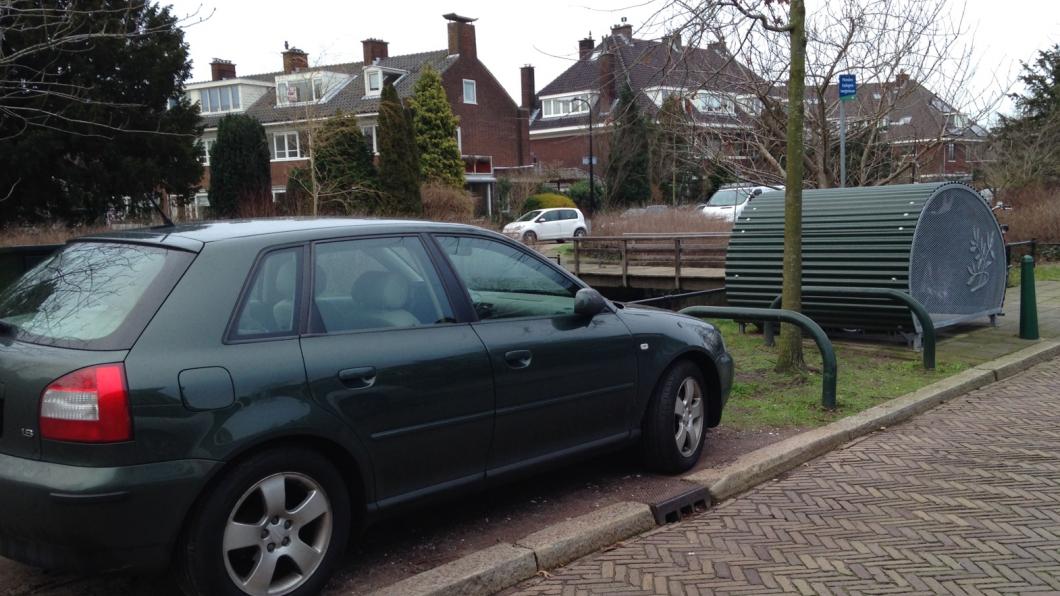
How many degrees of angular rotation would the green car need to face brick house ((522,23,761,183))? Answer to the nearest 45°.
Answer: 0° — it already faces it

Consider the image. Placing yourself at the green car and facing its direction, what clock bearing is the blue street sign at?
The blue street sign is roughly at 12 o'clock from the green car.

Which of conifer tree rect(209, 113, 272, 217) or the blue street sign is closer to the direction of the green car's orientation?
the blue street sign

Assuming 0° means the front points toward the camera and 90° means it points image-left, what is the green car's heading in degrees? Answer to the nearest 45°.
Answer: approximately 225°

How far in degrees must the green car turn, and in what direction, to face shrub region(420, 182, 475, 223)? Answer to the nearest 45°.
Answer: approximately 45° to its left

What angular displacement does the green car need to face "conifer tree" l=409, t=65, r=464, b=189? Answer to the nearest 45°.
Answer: approximately 45° to its left

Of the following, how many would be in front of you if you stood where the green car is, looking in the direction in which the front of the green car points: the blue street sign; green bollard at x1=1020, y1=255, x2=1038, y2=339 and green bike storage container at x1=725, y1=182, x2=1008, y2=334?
3
